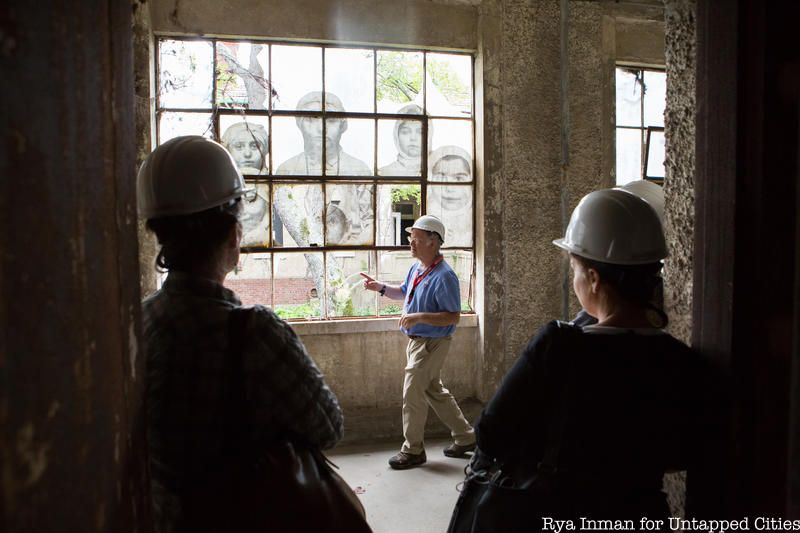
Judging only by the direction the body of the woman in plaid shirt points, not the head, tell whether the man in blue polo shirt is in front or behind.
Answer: in front

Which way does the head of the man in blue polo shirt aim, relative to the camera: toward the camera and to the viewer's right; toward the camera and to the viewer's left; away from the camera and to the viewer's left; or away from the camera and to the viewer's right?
toward the camera and to the viewer's left

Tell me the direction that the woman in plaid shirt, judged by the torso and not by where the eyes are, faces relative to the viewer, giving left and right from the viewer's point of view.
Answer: facing away from the viewer and to the right of the viewer

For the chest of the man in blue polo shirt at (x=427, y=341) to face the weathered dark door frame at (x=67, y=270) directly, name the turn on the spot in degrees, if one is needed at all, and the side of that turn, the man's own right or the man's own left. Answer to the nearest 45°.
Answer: approximately 90° to the man's own left
